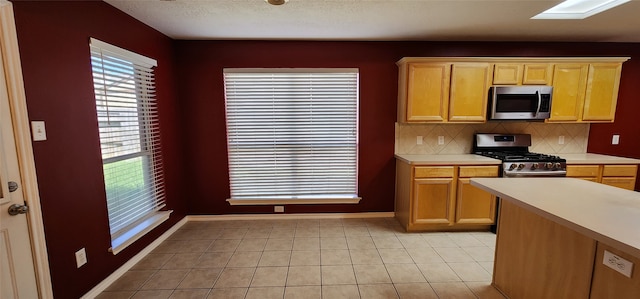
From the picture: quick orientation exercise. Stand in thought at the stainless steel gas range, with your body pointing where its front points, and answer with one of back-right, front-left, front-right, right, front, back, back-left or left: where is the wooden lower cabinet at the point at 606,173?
left

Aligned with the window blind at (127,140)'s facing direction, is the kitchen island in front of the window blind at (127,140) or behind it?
in front

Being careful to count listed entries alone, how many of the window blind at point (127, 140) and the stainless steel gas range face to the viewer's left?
0

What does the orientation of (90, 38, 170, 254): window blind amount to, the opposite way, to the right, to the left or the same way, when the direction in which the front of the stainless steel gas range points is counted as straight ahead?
to the left

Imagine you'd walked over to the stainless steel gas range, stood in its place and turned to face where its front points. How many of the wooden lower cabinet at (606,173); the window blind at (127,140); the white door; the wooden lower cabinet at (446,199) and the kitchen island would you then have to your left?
1

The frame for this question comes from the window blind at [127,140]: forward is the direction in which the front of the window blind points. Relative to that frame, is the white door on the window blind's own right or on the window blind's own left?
on the window blind's own right

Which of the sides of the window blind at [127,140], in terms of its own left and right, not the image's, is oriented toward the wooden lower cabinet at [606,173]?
front

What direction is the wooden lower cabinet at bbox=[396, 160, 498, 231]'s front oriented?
toward the camera

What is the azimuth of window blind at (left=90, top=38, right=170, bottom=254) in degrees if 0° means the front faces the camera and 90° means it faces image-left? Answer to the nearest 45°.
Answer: approximately 315°

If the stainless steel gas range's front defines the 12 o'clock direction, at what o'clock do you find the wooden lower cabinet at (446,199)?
The wooden lower cabinet is roughly at 3 o'clock from the stainless steel gas range.

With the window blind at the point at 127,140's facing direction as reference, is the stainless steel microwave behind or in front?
in front

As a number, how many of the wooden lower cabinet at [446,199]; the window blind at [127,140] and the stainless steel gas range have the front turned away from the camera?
0

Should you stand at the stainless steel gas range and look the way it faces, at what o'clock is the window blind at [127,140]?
The window blind is roughly at 3 o'clock from the stainless steel gas range.

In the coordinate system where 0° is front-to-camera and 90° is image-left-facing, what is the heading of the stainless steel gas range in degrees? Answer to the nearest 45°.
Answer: approximately 315°
